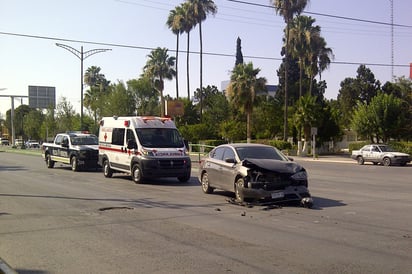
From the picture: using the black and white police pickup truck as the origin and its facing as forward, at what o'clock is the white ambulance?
The white ambulance is roughly at 1 o'clock from the black and white police pickup truck.

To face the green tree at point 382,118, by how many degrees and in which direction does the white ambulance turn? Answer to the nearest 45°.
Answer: approximately 90° to its left

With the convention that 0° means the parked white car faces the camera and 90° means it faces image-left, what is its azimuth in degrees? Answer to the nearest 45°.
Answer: approximately 315°

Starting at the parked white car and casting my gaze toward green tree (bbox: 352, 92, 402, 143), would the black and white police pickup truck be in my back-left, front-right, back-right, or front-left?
back-left

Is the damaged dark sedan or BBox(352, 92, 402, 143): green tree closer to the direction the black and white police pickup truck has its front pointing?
the damaged dark sedan

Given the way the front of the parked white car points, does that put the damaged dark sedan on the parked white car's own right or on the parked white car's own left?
on the parked white car's own right

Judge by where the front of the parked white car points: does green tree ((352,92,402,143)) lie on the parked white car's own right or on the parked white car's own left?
on the parked white car's own left

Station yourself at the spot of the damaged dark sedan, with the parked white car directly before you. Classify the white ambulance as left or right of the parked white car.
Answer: left

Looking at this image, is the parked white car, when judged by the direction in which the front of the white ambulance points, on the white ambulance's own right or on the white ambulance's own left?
on the white ambulance's own left

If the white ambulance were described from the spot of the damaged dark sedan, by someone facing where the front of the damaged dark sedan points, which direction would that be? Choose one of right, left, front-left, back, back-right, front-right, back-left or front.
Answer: back

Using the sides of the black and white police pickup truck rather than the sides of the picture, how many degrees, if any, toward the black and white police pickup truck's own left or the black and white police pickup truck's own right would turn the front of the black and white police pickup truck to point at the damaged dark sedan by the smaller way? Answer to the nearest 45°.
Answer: approximately 45° to the black and white police pickup truck's own right

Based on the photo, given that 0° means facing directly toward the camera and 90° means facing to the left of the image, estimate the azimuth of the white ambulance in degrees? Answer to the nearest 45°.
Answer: approximately 315°
